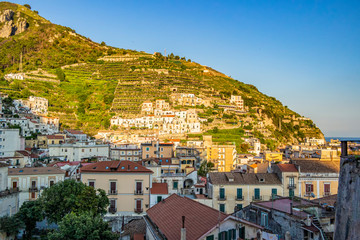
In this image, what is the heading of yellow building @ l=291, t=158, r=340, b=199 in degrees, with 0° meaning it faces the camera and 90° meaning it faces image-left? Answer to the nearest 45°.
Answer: approximately 0°

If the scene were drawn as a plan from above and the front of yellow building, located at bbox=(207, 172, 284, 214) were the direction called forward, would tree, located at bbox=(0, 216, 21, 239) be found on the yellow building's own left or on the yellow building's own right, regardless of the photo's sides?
on the yellow building's own right

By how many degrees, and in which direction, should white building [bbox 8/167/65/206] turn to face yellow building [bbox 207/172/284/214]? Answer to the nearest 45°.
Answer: approximately 45° to its left

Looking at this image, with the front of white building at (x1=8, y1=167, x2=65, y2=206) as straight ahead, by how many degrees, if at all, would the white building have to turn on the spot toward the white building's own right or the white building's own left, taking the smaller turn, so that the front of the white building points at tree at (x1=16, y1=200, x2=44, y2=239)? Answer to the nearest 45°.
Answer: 0° — it already faces it

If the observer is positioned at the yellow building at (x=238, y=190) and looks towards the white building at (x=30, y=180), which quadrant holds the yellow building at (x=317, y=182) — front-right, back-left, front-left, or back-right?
back-right
